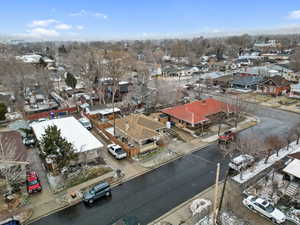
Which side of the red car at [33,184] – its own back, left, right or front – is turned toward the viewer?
front

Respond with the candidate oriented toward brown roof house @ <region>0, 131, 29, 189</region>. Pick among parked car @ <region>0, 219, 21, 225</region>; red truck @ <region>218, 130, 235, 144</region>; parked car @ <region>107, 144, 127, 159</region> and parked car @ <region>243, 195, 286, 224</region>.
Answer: the red truck

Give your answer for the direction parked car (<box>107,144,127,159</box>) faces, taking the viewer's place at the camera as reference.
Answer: facing the viewer and to the right of the viewer

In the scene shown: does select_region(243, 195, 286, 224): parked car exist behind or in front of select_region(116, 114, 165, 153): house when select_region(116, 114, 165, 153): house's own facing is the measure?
in front
